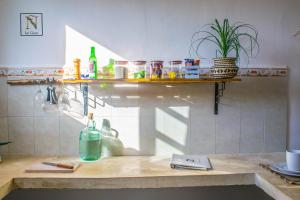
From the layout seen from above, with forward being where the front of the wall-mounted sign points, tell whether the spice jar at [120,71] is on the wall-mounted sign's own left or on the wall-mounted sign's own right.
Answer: on the wall-mounted sign's own left

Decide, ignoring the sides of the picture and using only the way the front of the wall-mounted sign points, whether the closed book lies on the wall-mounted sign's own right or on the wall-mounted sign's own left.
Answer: on the wall-mounted sign's own left

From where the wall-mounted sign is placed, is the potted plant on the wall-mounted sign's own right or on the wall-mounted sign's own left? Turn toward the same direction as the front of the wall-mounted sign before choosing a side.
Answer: on the wall-mounted sign's own left

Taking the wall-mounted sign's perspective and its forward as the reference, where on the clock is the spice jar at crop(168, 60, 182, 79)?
The spice jar is roughly at 10 o'clock from the wall-mounted sign.

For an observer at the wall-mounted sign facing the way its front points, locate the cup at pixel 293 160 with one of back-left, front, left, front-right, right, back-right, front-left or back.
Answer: front-left

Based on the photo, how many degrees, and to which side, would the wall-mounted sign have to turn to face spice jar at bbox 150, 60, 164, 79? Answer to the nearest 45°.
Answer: approximately 45° to its left

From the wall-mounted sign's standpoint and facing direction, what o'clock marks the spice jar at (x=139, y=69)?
The spice jar is roughly at 10 o'clock from the wall-mounted sign.

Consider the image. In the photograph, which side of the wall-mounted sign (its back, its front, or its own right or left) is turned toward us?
front
